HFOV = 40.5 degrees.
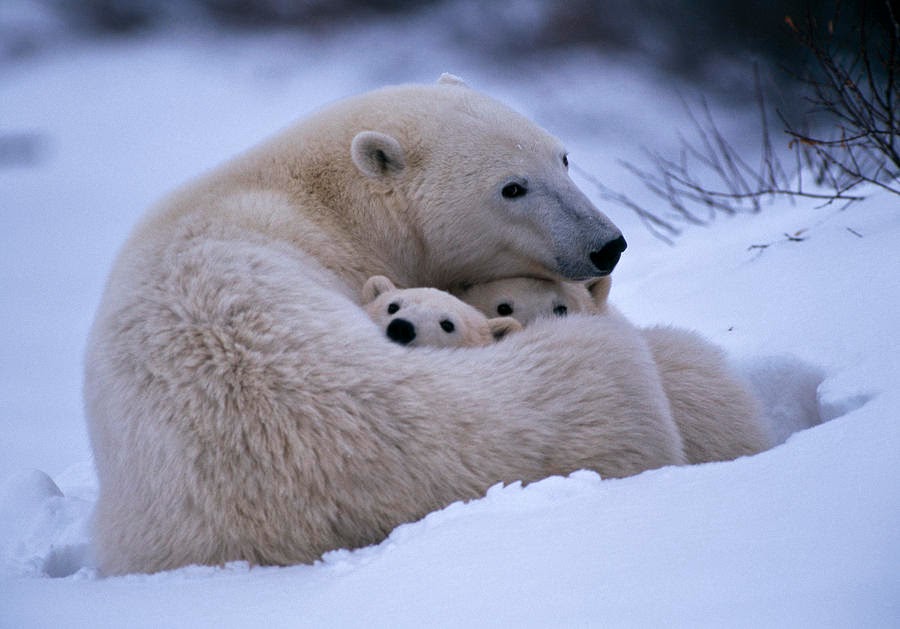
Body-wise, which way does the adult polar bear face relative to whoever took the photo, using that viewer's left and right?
facing to the right of the viewer

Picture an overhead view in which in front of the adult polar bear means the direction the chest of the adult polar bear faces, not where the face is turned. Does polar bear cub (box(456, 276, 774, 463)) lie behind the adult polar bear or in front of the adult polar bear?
in front

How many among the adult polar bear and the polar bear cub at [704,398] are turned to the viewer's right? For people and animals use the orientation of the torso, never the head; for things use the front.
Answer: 1
